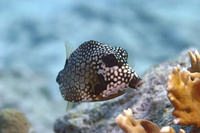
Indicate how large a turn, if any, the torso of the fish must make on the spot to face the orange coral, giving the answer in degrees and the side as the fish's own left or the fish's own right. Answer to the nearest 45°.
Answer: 0° — it already faces it

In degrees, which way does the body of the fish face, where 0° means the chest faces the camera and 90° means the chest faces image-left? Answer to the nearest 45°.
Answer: approximately 315°

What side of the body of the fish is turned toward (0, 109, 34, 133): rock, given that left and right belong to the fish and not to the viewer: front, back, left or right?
back

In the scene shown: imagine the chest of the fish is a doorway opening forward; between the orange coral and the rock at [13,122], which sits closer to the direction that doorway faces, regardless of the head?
the orange coral
